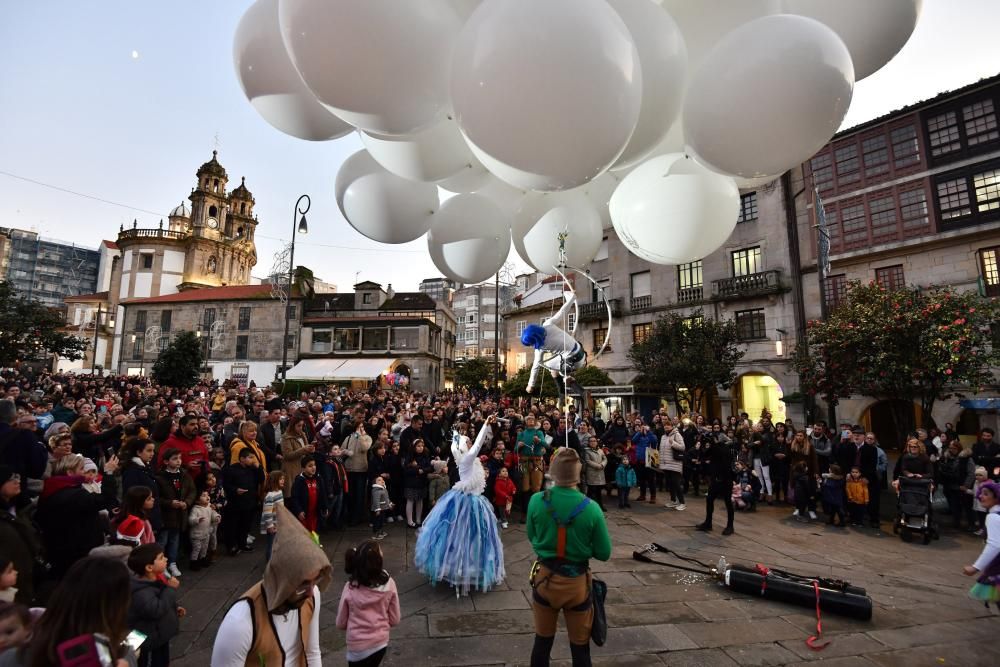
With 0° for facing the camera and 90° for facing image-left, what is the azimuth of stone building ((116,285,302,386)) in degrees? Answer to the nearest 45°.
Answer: approximately 0°

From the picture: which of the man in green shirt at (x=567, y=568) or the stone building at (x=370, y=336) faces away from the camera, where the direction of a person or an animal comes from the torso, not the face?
the man in green shirt

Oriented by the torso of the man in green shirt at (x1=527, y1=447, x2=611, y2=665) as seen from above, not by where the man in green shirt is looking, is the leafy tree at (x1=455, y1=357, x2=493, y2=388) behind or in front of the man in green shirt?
in front

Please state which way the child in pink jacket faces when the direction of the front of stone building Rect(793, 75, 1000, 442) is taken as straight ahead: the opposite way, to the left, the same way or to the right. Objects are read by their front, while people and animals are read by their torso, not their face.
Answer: to the right

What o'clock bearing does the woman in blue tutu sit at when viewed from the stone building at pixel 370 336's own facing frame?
The woman in blue tutu is roughly at 12 o'clock from the stone building.

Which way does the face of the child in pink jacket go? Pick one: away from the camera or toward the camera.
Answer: away from the camera

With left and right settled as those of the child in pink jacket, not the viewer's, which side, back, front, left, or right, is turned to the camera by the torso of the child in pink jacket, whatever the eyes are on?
back

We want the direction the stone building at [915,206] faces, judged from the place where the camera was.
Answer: facing the viewer and to the left of the viewer

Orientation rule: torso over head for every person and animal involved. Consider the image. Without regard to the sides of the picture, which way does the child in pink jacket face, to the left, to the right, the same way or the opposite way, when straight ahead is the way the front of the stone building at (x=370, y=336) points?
the opposite way

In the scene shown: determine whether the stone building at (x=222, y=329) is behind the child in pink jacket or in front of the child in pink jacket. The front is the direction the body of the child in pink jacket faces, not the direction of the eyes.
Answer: in front
